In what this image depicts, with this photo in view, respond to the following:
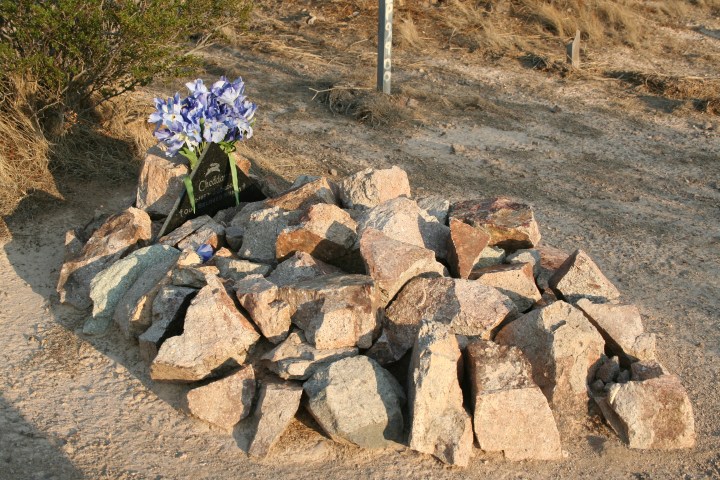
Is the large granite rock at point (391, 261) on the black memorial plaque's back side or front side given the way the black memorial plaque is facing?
on the front side

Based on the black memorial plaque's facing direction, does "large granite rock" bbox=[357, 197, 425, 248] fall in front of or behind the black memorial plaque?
in front

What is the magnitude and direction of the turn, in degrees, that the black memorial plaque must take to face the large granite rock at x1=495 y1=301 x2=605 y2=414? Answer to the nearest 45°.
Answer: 0° — it already faces it

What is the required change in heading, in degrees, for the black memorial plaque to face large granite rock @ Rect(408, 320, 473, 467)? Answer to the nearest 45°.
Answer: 0° — it already faces it

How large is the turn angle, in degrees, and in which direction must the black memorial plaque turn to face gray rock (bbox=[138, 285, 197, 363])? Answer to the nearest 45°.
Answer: approximately 45° to its right

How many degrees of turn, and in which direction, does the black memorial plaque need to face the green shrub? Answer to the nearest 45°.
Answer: approximately 180°

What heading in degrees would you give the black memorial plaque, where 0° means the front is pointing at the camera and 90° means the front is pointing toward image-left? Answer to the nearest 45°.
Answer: approximately 315°

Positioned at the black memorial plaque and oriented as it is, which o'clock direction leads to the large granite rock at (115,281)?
The large granite rock is roughly at 3 o'clock from the black memorial plaque.

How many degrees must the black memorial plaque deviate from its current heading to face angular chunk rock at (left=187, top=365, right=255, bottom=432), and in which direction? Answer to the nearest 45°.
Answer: approximately 45° to its right

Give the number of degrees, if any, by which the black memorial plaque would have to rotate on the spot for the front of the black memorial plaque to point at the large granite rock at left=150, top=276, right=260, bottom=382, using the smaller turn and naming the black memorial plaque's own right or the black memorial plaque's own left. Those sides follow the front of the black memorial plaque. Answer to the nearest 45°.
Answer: approximately 45° to the black memorial plaque's own right

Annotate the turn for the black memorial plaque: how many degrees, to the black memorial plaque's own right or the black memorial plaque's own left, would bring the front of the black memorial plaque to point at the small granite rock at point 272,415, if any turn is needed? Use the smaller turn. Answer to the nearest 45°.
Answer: approximately 45° to the black memorial plaque's own right
